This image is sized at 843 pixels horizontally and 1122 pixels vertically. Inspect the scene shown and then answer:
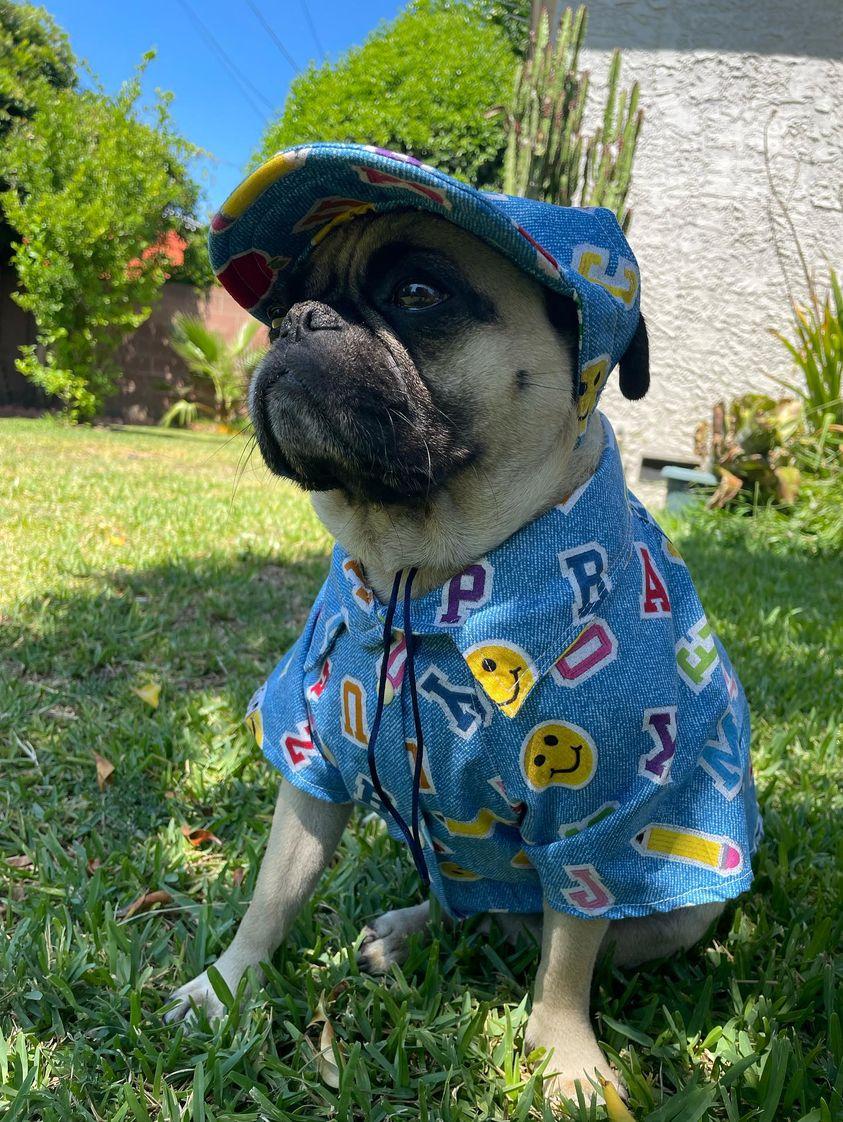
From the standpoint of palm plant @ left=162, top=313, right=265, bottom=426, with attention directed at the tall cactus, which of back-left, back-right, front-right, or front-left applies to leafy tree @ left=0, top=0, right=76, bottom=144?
back-right

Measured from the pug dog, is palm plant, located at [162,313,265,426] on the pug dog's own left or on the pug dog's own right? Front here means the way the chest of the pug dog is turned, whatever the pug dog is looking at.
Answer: on the pug dog's own right

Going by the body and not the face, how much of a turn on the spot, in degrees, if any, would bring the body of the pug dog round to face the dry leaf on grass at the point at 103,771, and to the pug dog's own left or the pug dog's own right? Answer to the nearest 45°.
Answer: approximately 90° to the pug dog's own right

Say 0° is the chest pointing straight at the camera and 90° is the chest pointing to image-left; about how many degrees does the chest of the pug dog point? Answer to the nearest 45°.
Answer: approximately 45°

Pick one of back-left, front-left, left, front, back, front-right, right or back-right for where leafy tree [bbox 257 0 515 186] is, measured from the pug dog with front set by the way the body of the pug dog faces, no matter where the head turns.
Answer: back-right

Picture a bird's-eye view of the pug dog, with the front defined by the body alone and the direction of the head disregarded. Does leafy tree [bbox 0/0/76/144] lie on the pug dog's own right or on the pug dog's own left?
on the pug dog's own right
